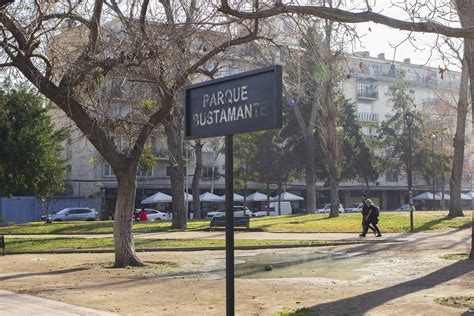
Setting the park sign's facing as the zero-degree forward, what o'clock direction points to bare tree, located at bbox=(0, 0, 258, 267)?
The bare tree is roughly at 4 o'clock from the park sign.

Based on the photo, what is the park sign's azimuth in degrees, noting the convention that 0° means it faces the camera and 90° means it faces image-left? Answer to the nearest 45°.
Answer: approximately 45°
